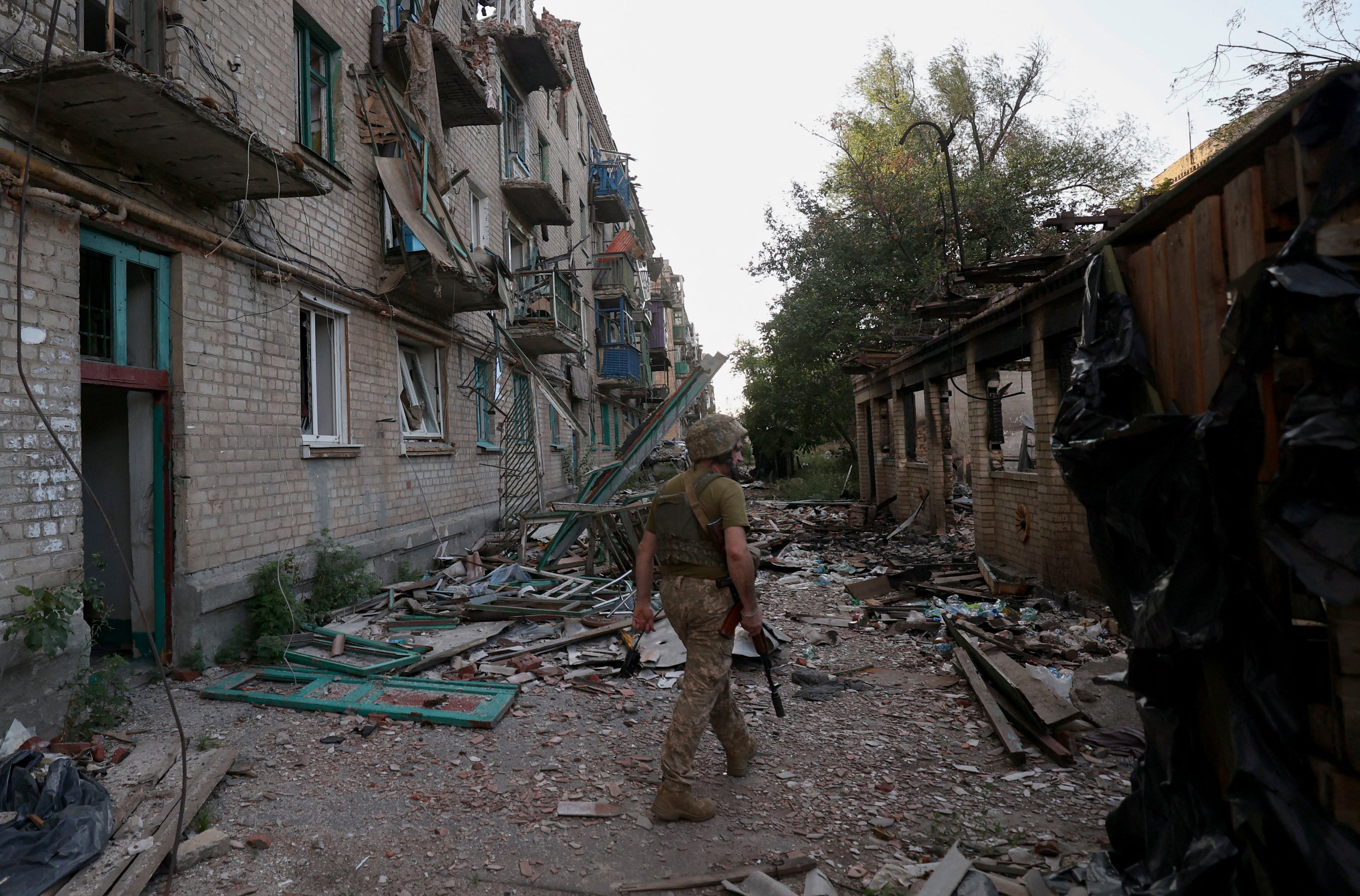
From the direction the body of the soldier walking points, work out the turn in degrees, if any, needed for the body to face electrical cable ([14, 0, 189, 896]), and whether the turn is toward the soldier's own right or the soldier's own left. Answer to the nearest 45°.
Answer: approximately 135° to the soldier's own left

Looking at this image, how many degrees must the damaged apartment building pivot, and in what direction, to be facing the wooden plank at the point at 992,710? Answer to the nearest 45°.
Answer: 0° — it already faces it

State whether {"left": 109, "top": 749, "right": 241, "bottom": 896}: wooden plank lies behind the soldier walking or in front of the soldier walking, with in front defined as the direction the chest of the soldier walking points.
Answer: behind

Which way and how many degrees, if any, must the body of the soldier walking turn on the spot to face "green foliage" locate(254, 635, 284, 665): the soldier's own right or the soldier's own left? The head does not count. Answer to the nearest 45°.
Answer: approximately 90° to the soldier's own left

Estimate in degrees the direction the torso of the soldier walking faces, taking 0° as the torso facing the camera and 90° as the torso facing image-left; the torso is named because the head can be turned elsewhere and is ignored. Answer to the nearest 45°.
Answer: approximately 225°

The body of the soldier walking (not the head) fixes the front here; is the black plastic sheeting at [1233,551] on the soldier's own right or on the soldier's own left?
on the soldier's own right

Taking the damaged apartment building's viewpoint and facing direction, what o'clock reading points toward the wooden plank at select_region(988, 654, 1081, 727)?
The wooden plank is roughly at 2 o'clock from the damaged apartment building.

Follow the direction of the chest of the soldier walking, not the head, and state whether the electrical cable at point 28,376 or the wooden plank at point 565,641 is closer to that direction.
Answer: the wooden plank
